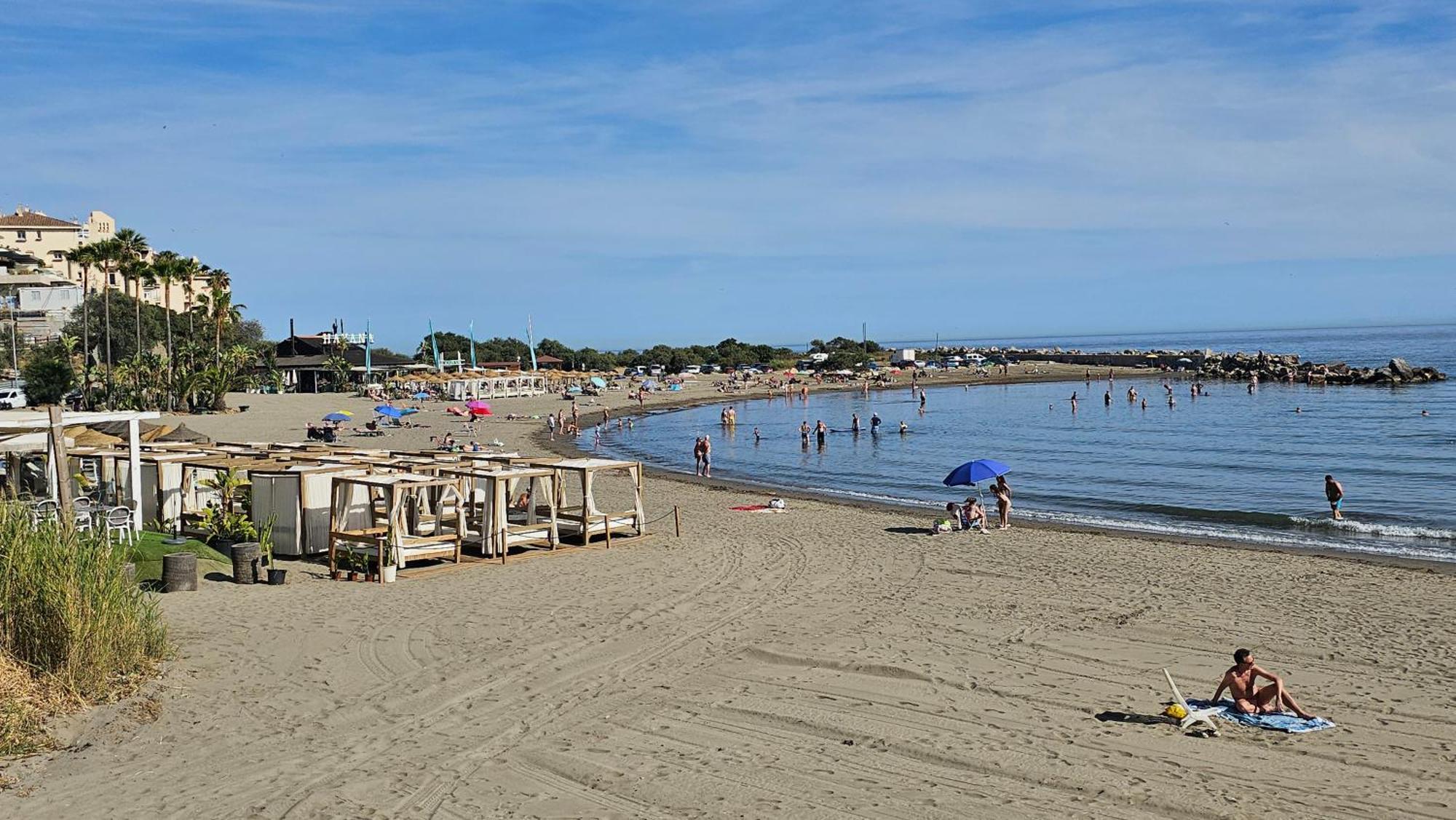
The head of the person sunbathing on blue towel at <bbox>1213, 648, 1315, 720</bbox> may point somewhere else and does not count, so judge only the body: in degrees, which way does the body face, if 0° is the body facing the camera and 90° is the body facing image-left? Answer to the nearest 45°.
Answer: approximately 315°

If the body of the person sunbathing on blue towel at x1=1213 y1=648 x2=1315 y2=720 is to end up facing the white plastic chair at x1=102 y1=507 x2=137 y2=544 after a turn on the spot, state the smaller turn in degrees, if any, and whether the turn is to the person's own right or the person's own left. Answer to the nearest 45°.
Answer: approximately 135° to the person's own right

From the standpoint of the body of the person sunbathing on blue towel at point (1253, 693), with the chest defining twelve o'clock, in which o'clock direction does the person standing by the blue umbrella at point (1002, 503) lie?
The person standing by the blue umbrella is roughly at 7 o'clock from the person sunbathing on blue towel.

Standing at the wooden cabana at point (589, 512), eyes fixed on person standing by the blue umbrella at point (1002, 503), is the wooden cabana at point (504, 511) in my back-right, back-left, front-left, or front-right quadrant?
back-right

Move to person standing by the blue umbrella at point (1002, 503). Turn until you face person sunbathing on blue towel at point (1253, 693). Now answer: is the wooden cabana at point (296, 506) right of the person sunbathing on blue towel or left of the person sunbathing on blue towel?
right
